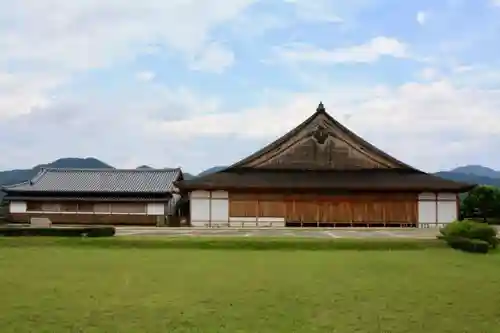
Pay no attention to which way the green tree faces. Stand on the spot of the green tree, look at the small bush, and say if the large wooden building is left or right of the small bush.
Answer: right

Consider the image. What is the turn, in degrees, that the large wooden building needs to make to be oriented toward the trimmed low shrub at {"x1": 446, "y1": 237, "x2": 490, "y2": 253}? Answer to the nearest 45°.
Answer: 0° — it already faces it

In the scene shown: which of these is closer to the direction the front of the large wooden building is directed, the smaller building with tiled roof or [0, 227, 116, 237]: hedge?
the hedge

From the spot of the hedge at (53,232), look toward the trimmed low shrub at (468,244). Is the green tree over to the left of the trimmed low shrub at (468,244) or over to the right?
left

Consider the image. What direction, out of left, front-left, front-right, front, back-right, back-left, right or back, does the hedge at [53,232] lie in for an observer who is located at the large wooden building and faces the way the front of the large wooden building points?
front-right

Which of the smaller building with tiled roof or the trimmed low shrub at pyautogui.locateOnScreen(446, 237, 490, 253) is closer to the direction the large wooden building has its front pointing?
the trimmed low shrub

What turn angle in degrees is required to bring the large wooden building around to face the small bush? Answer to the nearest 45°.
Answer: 0° — it already faces it

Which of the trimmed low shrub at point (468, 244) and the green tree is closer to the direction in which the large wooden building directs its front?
the trimmed low shrub

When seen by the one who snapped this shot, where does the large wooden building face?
facing the viewer

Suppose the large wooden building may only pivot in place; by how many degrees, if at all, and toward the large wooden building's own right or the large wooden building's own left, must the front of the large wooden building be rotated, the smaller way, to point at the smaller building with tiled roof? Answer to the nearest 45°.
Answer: approximately 90° to the large wooden building's own right

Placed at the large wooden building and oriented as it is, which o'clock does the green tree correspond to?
The green tree is roughly at 8 o'clock from the large wooden building.
